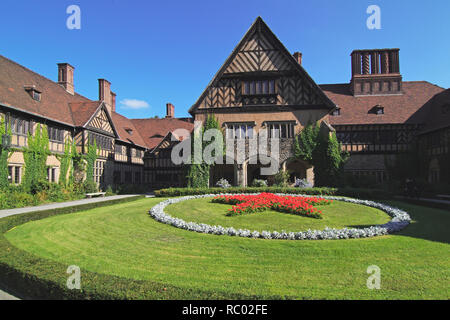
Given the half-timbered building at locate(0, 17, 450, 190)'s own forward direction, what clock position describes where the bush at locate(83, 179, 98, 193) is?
The bush is roughly at 3 o'clock from the half-timbered building.

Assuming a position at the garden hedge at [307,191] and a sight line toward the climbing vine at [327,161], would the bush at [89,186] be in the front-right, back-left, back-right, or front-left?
back-left

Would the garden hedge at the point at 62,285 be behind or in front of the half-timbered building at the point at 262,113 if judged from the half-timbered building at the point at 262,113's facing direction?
in front

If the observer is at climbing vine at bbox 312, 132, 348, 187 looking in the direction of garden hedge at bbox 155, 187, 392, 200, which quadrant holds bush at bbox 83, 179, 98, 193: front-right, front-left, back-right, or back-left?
front-right

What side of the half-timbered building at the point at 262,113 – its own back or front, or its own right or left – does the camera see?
front
